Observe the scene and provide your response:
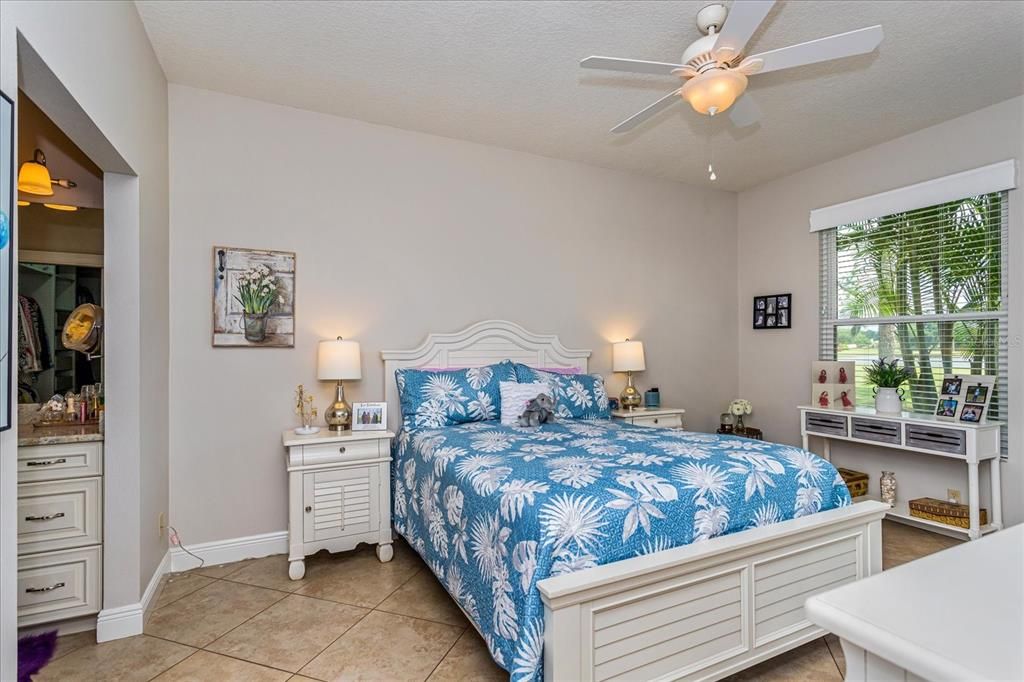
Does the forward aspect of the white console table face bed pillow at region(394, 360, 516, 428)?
yes

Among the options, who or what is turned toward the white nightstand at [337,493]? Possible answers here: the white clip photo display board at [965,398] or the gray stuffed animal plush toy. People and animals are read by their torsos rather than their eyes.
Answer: the white clip photo display board

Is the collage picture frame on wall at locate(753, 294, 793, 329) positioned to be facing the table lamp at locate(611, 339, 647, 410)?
yes

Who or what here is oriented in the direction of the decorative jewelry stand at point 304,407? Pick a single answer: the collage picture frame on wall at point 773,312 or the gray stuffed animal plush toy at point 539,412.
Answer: the collage picture frame on wall

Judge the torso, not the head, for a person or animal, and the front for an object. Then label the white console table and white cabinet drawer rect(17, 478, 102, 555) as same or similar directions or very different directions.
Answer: very different directions

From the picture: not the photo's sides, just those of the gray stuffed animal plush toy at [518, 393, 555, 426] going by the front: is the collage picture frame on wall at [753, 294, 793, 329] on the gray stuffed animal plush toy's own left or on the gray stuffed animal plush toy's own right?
on the gray stuffed animal plush toy's own left

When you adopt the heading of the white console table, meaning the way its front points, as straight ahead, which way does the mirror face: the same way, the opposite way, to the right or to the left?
the opposite way
